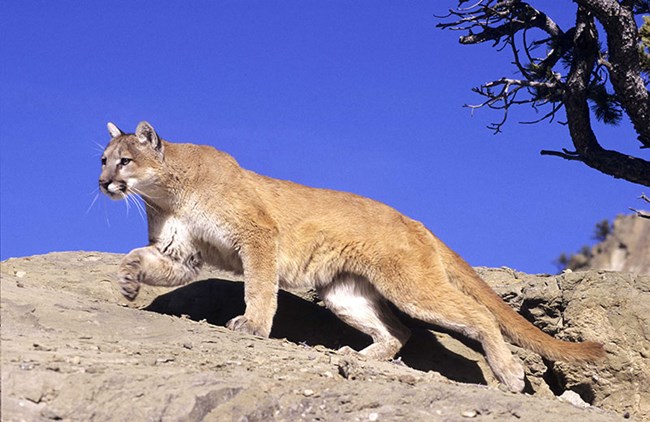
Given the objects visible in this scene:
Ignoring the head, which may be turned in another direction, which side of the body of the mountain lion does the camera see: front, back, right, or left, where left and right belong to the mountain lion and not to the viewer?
left
